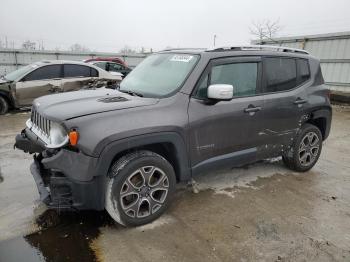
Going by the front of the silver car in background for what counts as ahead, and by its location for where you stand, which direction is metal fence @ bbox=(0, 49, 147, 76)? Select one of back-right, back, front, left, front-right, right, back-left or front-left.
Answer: back-right

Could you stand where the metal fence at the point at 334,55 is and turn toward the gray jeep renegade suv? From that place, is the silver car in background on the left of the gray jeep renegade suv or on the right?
right

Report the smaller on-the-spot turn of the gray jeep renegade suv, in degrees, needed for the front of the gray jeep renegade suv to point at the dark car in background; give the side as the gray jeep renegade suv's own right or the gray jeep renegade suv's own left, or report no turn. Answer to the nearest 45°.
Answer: approximately 135° to the gray jeep renegade suv's own right

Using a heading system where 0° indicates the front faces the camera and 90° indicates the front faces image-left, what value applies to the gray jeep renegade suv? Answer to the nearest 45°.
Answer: approximately 45°

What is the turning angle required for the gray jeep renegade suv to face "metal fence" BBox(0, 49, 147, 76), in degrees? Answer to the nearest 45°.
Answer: approximately 90° to its right

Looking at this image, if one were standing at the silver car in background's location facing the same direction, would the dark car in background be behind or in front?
behind

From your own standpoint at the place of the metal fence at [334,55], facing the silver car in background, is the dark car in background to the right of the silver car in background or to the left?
right

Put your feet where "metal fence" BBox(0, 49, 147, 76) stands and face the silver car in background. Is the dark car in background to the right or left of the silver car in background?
left

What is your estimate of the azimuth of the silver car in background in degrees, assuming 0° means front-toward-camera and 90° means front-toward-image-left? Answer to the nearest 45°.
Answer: approximately 45°
